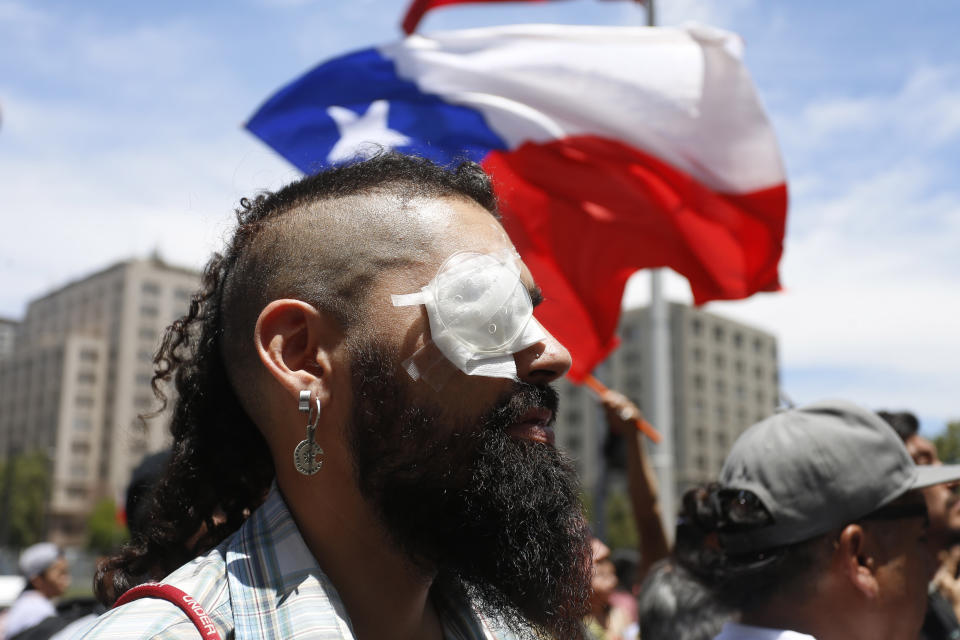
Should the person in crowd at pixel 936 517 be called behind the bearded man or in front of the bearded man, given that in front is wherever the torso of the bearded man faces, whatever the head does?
in front

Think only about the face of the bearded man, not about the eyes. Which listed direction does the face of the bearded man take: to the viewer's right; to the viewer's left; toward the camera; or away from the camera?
to the viewer's right

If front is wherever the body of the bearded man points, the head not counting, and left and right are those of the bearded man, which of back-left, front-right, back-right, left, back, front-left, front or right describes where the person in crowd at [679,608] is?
front-left

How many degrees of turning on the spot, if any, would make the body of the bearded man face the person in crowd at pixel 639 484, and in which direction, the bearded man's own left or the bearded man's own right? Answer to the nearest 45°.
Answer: approximately 45° to the bearded man's own left

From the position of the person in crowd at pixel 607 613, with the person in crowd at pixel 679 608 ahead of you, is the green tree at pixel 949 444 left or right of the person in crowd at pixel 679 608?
left

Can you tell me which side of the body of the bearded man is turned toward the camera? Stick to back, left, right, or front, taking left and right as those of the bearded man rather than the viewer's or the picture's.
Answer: right
